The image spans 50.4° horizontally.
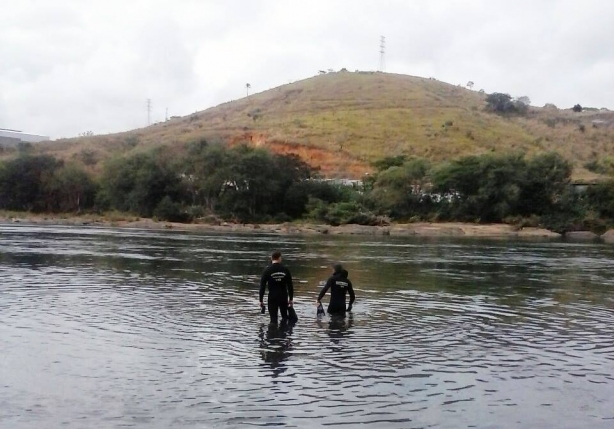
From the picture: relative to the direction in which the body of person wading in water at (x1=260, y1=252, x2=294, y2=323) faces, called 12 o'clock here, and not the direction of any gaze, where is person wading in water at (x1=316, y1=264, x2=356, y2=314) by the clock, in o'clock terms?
person wading in water at (x1=316, y1=264, x2=356, y2=314) is roughly at 2 o'clock from person wading in water at (x1=260, y1=252, x2=294, y2=323).

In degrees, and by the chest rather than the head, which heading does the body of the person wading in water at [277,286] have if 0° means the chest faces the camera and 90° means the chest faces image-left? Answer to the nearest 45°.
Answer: approximately 180°
